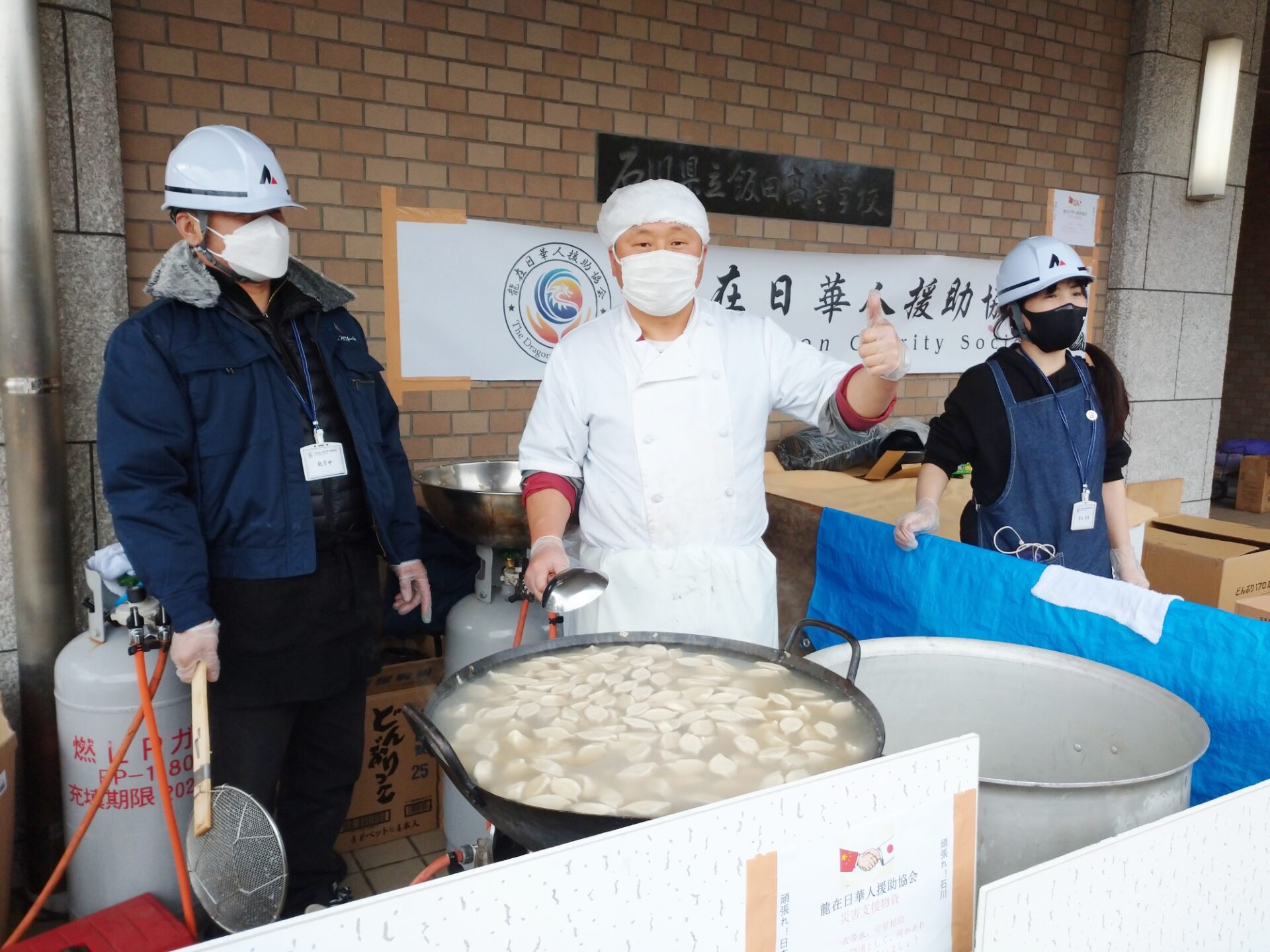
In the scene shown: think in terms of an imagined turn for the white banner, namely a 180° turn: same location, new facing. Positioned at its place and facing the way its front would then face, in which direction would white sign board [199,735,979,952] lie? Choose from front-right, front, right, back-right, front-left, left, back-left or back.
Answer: back-left

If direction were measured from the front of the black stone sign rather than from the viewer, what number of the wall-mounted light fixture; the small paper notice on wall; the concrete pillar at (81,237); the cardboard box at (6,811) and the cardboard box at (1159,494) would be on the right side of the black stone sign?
2

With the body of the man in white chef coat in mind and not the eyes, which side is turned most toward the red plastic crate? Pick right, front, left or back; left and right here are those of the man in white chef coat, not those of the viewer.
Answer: right

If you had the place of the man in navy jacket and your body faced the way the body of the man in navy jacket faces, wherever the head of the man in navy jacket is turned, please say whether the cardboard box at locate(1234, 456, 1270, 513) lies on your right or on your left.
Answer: on your left

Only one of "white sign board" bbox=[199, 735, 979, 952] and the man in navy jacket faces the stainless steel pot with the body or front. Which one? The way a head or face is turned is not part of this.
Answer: the man in navy jacket

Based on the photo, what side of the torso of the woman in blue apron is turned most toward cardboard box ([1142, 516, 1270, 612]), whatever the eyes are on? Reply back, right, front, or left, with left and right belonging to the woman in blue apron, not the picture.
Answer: left

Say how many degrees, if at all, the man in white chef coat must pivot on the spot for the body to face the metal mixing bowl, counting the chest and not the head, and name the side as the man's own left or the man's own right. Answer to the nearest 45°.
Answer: approximately 135° to the man's own right

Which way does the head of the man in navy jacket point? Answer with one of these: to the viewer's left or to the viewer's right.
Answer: to the viewer's right

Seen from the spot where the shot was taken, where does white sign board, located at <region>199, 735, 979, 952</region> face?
facing the viewer and to the right of the viewer

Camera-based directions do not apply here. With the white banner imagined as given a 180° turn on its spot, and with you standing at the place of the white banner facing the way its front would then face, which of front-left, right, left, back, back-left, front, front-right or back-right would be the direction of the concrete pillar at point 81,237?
left

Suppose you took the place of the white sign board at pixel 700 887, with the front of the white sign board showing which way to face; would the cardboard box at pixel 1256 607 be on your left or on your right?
on your left
